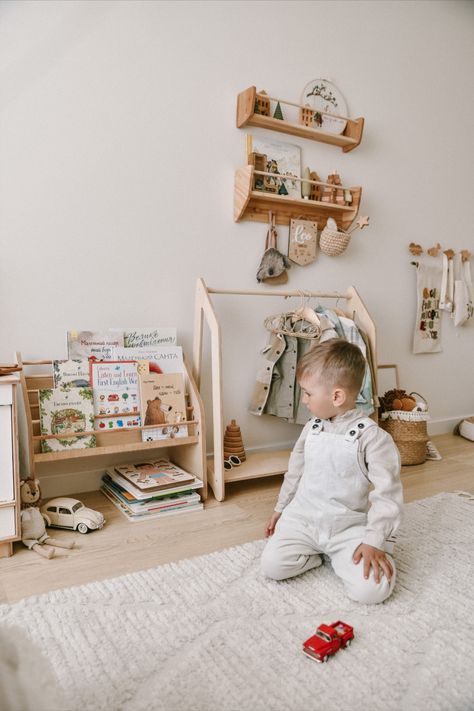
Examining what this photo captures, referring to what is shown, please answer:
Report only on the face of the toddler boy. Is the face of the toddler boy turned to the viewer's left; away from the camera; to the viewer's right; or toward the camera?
to the viewer's left

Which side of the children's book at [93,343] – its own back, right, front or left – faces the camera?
front

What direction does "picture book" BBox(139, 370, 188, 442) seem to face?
toward the camera

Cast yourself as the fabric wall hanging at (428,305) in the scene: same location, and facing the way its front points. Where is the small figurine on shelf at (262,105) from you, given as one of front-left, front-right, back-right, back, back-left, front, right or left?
right

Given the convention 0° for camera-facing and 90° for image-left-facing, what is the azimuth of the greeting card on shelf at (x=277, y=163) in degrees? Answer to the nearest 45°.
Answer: approximately 315°

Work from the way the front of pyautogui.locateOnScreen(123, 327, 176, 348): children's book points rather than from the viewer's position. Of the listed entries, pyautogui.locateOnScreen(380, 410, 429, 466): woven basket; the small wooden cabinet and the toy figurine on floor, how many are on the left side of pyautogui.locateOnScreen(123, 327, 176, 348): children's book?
1

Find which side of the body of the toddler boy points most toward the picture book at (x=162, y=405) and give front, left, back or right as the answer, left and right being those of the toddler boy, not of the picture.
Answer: right
